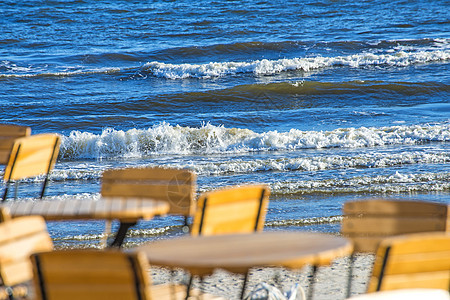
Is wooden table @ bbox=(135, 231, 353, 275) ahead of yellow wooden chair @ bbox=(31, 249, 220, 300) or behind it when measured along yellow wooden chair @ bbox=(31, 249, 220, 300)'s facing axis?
ahead

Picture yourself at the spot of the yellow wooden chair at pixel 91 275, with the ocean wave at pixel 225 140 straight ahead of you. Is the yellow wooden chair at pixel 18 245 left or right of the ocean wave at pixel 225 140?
left

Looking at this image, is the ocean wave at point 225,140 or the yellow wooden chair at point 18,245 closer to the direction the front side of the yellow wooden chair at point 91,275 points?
the ocean wave

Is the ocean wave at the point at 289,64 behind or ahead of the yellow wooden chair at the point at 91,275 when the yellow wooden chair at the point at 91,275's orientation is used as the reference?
ahead

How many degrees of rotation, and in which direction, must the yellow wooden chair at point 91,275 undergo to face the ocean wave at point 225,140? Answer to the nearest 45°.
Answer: approximately 45° to its left

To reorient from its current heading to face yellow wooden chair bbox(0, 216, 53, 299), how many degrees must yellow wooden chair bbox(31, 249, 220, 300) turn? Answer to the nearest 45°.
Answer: approximately 90° to its left

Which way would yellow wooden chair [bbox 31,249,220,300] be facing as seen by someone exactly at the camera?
facing away from the viewer and to the right of the viewer
